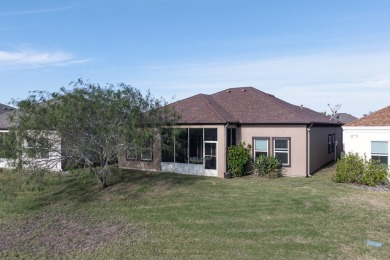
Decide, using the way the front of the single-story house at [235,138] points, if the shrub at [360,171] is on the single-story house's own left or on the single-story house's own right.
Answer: on the single-story house's own right

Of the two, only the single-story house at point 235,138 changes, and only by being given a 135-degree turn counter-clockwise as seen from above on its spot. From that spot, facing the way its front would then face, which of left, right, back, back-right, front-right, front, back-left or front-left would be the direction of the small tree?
front

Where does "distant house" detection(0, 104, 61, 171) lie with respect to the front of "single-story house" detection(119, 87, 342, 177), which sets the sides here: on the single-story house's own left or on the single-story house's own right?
on the single-story house's own left

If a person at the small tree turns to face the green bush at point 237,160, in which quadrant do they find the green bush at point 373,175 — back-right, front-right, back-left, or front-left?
front-right

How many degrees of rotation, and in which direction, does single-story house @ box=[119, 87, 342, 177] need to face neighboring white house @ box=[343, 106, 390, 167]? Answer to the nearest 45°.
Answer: approximately 90° to its right

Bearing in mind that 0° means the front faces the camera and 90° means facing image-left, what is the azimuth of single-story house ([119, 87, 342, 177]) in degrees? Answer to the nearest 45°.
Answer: approximately 180°

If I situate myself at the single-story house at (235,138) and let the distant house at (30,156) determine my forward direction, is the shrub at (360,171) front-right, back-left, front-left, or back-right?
back-left
